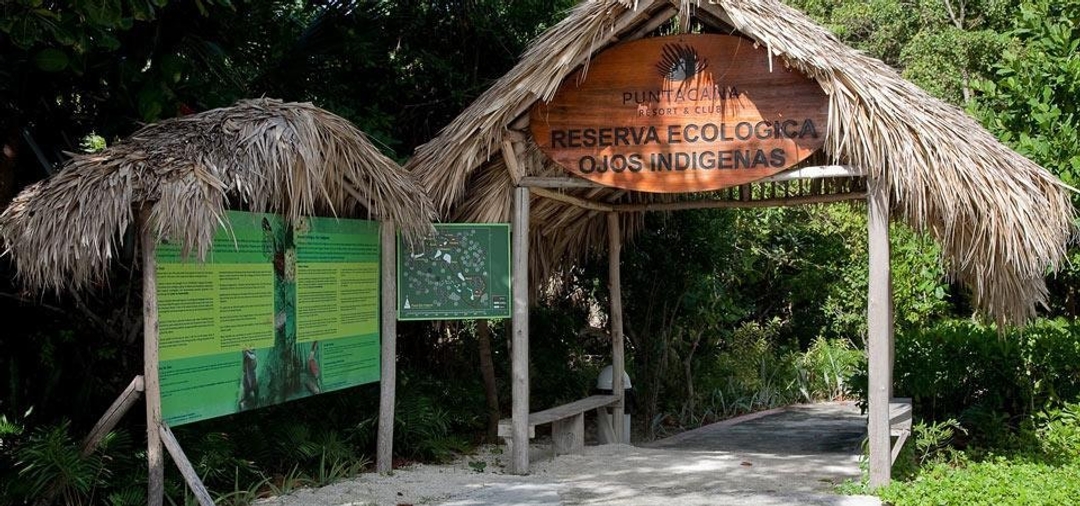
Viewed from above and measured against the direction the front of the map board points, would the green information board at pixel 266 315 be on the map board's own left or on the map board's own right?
on the map board's own right

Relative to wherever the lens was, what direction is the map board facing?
facing the viewer

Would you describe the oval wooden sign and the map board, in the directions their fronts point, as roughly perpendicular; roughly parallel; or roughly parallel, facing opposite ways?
roughly parallel

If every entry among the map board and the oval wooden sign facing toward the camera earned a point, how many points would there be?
2

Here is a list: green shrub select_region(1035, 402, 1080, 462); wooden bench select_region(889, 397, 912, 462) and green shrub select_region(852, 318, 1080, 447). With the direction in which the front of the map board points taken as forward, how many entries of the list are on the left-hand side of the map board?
3

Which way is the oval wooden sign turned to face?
toward the camera

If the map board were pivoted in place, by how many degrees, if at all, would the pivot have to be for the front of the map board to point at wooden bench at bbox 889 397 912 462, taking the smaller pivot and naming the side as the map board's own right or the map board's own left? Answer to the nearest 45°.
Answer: approximately 90° to the map board's own left

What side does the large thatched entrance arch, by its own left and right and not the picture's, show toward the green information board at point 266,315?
right

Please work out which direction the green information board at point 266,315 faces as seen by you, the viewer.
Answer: facing the viewer and to the right of the viewer

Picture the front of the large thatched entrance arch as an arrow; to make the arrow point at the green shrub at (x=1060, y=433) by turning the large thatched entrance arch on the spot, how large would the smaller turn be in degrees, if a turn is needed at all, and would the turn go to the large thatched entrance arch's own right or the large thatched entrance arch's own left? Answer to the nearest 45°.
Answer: approximately 135° to the large thatched entrance arch's own left

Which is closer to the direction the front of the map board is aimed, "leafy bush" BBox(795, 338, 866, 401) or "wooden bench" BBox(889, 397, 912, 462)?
the wooden bench
